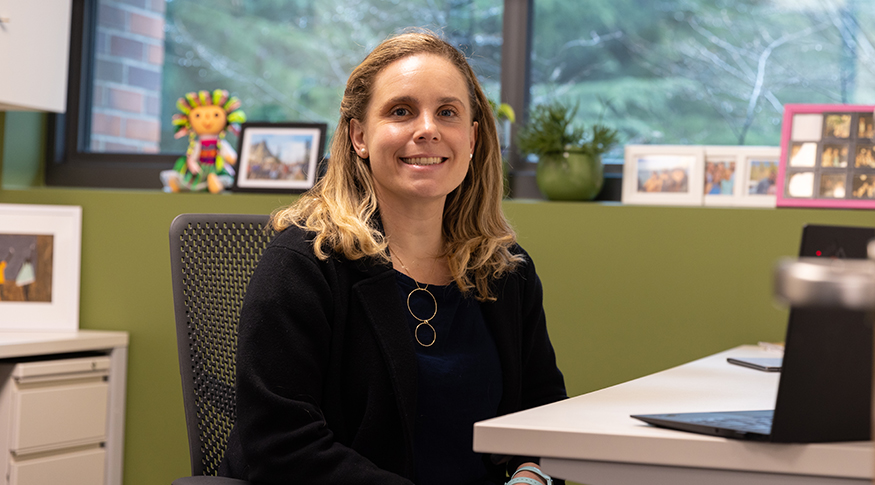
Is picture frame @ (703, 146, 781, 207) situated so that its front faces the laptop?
yes

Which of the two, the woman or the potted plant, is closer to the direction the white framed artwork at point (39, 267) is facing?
the woman

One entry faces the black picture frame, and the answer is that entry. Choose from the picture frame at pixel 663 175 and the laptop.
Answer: the laptop

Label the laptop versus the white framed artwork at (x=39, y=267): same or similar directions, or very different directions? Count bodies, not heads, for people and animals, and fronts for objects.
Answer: very different directions

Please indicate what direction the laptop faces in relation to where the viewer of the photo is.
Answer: facing away from the viewer and to the left of the viewer

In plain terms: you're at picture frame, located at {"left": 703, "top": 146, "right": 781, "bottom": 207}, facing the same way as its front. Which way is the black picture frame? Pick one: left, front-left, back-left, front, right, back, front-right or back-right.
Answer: right

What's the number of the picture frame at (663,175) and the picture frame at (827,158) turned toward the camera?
2
